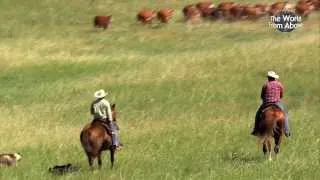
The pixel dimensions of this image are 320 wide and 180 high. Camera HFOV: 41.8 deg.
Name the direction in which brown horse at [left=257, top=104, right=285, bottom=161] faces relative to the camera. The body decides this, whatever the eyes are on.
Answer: away from the camera

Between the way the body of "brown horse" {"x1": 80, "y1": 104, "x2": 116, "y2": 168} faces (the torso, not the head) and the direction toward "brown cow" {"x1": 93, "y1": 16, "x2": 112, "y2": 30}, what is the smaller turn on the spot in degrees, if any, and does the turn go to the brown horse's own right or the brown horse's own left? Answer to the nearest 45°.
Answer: approximately 45° to the brown horse's own left

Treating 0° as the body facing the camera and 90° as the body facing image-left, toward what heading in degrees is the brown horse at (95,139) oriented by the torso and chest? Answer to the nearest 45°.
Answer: approximately 225°

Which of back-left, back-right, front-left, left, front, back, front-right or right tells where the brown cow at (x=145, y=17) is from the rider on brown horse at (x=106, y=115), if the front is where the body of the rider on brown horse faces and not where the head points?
front-left

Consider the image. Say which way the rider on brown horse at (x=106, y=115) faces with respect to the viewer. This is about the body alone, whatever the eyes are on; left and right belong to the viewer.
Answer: facing away from the viewer and to the right of the viewer

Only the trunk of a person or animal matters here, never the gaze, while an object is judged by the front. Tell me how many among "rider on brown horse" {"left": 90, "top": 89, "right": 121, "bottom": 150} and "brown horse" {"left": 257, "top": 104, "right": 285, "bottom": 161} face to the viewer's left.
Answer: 0

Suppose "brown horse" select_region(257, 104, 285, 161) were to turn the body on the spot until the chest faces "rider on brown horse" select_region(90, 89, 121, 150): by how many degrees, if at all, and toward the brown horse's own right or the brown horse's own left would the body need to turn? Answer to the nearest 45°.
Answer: approximately 135° to the brown horse's own left
